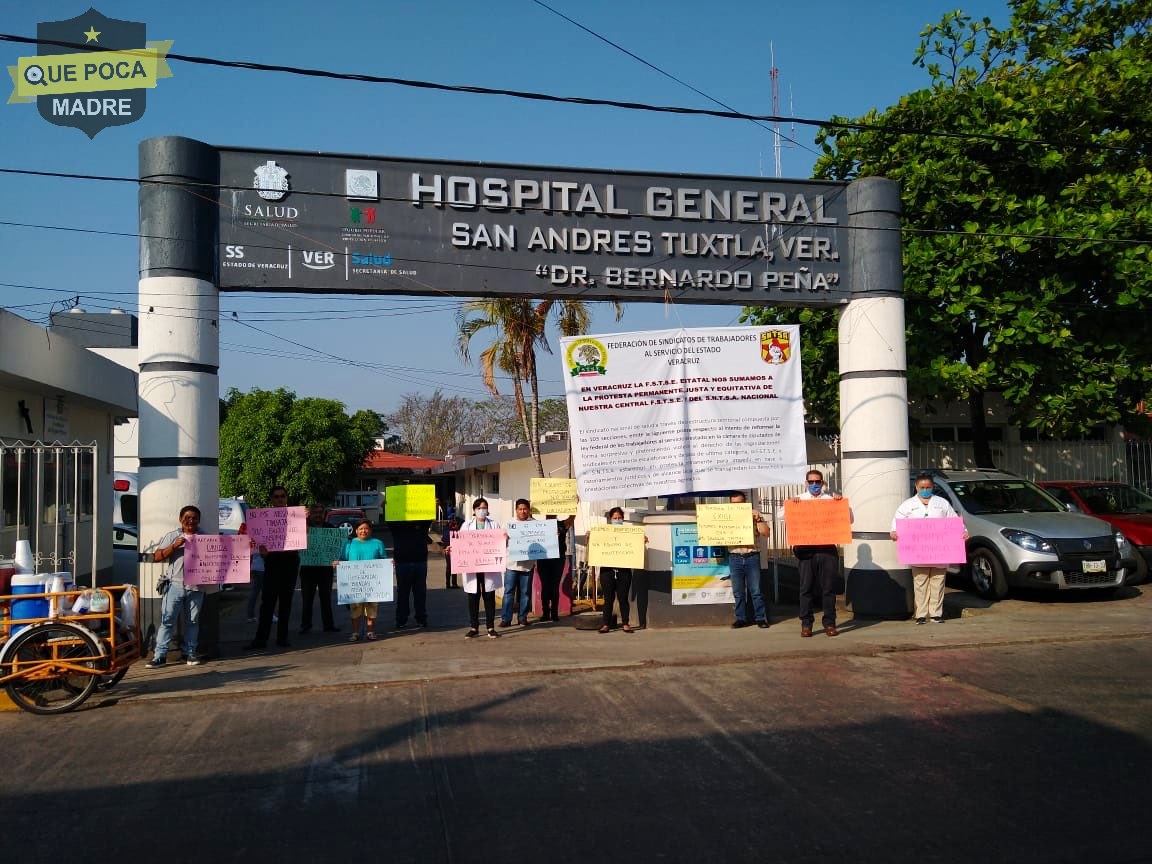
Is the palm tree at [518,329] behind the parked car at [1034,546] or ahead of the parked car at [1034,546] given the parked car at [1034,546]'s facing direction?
behind

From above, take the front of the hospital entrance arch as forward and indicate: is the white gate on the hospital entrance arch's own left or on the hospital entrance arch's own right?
on the hospital entrance arch's own right

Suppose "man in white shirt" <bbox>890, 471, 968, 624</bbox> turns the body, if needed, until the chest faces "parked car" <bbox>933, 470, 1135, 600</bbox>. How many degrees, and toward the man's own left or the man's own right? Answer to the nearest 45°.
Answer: approximately 135° to the man's own left

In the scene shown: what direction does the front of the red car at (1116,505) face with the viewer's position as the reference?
facing the viewer and to the right of the viewer

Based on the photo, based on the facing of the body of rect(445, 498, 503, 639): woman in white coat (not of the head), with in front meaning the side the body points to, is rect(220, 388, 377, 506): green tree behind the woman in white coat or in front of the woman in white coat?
behind
